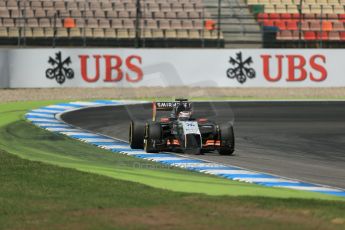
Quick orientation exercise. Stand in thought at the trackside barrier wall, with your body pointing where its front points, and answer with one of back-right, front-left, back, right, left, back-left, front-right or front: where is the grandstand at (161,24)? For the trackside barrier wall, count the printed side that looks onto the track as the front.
back

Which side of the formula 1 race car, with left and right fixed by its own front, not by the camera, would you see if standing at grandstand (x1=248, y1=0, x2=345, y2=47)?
back

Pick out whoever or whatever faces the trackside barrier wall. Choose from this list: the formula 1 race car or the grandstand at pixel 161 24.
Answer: the grandstand

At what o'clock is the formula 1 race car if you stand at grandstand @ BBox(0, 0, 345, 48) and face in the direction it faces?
The formula 1 race car is roughly at 12 o'clock from the grandstand.

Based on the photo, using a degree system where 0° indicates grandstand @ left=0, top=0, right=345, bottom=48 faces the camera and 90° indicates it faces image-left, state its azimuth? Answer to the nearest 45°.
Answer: approximately 0°

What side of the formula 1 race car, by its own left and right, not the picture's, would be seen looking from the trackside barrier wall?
back

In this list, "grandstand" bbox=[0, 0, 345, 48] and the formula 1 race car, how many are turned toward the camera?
2

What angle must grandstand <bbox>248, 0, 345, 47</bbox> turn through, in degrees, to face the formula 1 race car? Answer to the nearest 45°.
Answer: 0° — it already faces it
